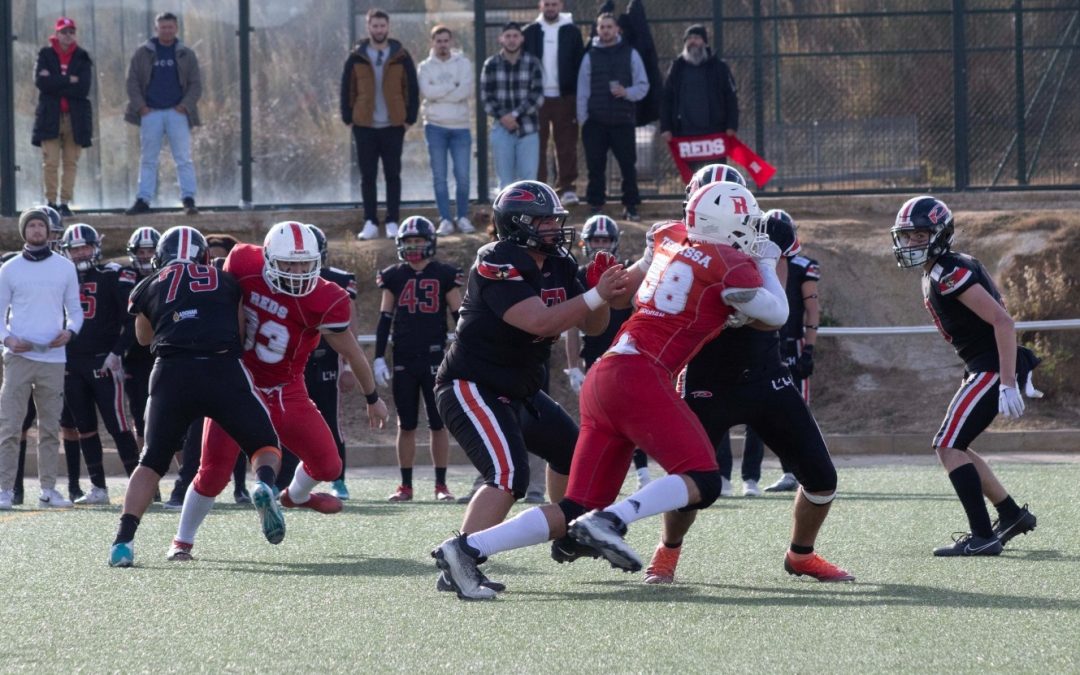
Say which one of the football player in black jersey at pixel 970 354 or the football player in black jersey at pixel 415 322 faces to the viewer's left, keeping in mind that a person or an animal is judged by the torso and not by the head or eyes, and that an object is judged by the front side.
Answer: the football player in black jersey at pixel 970 354

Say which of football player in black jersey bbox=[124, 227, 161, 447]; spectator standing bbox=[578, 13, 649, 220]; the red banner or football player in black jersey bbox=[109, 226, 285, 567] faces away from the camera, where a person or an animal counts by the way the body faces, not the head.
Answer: football player in black jersey bbox=[109, 226, 285, 567]

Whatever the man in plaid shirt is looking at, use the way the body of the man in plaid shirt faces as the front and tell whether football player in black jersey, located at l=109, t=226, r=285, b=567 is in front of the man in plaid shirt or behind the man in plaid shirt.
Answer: in front

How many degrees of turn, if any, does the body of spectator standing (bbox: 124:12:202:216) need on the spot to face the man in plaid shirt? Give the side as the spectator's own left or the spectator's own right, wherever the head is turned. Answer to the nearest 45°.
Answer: approximately 45° to the spectator's own left

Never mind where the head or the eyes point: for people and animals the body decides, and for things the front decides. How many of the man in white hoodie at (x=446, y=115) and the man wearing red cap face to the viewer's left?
0

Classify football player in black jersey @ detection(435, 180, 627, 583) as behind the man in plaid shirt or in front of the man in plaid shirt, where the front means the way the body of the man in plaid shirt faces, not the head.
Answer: in front

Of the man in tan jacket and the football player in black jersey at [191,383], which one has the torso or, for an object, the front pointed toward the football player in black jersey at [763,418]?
the man in tan jacket

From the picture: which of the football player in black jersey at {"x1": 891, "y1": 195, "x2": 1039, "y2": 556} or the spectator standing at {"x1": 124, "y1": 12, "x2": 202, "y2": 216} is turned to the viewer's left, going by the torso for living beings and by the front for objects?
the football player in black jersey

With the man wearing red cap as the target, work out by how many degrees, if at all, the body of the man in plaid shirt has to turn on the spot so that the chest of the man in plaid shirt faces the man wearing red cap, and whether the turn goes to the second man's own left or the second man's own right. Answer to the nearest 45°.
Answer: approximately 90° to the second man's own right
